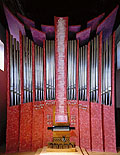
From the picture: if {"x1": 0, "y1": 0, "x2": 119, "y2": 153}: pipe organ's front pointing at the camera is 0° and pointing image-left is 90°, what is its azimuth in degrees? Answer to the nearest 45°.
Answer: approximately 0°
